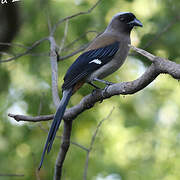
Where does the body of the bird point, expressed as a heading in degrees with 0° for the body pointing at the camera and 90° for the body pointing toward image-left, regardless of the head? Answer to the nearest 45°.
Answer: approximately 270°
